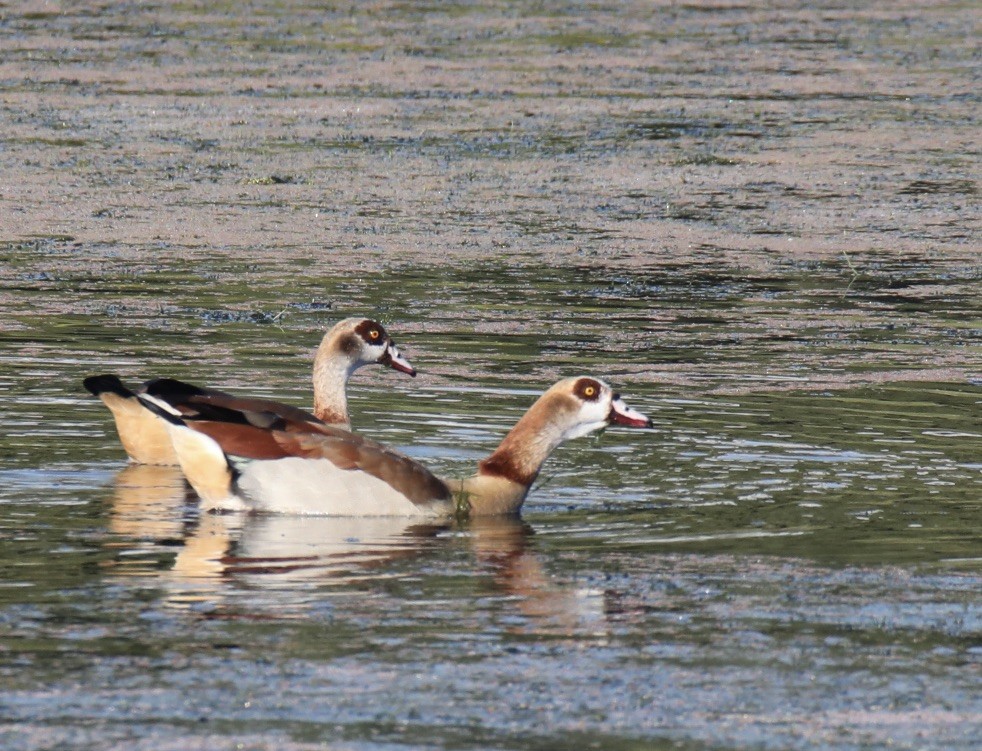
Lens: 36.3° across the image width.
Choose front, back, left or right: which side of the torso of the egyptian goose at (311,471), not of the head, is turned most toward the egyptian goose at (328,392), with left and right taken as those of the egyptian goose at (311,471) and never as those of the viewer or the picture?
left

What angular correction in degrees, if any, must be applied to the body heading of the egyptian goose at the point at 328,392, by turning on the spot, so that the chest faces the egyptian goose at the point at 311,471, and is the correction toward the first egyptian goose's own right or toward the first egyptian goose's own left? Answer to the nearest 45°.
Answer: approximately 90° to the first egyptian goose's own right

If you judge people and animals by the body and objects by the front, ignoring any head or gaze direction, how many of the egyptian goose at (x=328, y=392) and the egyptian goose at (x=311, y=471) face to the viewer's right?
2

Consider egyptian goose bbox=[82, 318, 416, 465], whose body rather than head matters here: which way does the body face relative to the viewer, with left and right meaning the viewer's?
facing to the right of the viewer

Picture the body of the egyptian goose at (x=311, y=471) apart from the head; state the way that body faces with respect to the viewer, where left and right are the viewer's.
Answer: facing to the right of the viewer
